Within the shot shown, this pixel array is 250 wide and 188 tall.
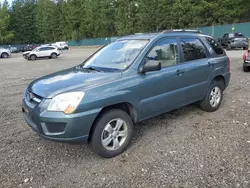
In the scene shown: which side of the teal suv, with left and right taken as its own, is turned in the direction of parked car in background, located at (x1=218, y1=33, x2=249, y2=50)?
back

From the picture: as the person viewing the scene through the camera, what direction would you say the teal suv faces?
facing the viewer and to the left of the viewer

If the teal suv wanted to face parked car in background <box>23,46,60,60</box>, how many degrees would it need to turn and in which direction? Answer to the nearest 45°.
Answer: approximately 135° to its right
